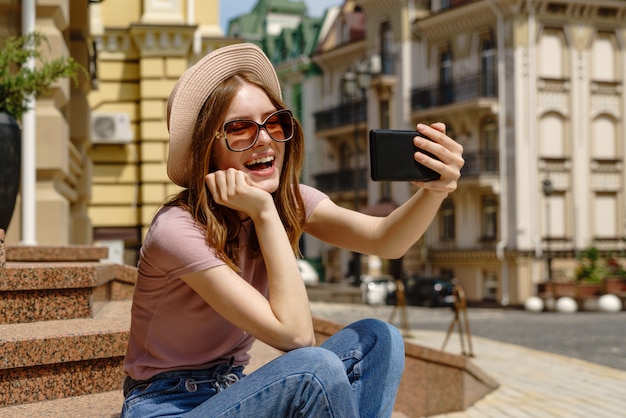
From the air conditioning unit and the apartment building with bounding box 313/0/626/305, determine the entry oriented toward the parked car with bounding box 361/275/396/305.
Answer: the apartment building

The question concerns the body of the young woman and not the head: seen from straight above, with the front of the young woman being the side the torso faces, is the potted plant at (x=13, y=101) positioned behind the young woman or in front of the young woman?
behind

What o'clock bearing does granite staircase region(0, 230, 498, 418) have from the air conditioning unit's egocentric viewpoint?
The granite staircase is roughly at 12 o'clock from the air conditioning unit.

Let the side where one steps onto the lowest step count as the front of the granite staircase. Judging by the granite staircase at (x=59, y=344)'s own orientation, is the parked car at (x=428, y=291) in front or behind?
behind

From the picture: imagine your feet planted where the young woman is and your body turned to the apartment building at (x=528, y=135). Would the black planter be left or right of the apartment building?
left

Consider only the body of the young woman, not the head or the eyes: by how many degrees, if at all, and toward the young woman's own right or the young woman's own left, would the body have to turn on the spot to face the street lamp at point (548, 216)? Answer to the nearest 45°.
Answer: approximately 135° to the young woman's own left

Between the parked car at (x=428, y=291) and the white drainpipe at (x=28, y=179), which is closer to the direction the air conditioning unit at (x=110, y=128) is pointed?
the white drainpipe

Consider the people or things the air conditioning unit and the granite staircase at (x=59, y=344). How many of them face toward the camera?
2

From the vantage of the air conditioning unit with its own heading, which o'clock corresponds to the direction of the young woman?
The young woman is roughly at 12 o'clock from the air conditioning unit.

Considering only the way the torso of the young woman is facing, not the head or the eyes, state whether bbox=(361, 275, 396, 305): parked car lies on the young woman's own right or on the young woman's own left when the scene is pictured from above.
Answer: on the young woman's own left

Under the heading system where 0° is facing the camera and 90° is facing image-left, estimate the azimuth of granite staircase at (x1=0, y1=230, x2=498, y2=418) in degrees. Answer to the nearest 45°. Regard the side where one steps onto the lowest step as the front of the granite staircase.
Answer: approximately 0°
